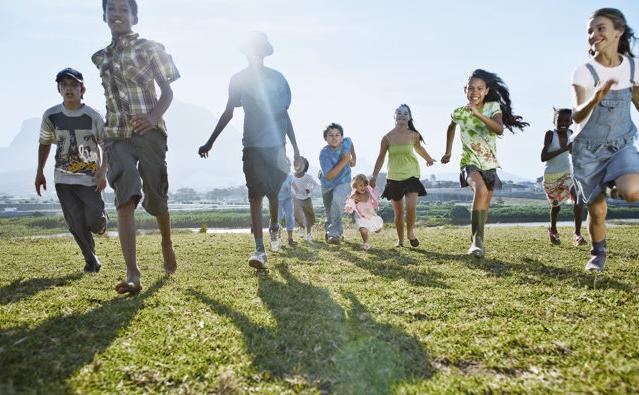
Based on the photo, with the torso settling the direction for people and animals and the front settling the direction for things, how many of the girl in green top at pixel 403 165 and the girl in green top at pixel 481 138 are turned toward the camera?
2

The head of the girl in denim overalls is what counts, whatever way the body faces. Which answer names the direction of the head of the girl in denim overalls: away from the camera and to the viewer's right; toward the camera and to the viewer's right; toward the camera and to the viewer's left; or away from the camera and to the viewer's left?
toward the camera and to the viewer's left

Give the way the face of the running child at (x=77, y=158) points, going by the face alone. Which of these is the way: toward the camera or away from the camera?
toward the camera

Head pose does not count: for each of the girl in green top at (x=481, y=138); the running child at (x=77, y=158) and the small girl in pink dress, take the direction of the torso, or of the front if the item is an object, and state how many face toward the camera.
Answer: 3

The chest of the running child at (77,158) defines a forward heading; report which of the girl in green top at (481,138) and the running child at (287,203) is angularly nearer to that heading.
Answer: the girl in green top

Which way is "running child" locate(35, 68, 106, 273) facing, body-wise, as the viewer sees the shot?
toward the camera

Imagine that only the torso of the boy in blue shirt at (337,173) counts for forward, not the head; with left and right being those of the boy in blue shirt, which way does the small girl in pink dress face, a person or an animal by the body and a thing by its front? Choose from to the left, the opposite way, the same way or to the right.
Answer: the same way

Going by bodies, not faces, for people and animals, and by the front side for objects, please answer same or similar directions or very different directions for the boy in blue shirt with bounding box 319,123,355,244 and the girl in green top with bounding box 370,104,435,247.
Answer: same or similar directions

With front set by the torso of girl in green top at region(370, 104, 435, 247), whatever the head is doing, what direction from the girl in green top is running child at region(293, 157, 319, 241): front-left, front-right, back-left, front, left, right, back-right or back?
back-right

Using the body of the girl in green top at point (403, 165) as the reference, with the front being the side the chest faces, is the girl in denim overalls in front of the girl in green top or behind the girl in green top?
in front

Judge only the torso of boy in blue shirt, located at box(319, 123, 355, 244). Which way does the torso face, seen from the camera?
toward the camera

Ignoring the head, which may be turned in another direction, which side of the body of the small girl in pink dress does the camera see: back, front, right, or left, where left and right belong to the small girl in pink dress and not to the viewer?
front

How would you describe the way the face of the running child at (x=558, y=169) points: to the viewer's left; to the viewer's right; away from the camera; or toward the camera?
toward the camera

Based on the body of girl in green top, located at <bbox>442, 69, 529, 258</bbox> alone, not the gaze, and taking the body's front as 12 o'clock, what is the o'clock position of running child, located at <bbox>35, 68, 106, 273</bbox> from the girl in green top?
The running child is roughly at 2 o'clock from the girl in green top.

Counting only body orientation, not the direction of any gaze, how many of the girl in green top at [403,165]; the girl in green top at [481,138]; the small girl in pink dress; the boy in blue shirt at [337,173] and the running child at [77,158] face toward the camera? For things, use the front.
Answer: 5

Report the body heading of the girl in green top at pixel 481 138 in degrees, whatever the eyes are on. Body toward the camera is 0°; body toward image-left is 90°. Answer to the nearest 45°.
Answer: approximately 0°
